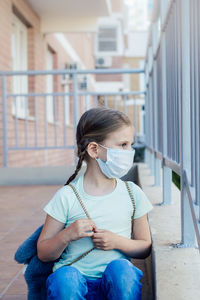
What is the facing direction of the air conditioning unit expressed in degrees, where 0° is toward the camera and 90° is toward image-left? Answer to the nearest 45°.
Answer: approximately 0°

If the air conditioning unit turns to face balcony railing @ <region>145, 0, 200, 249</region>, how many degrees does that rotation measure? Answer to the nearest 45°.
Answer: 0° — it already faces it
